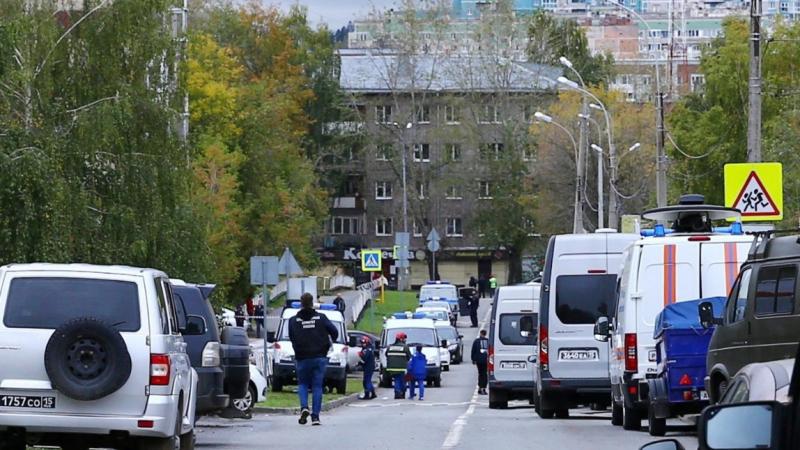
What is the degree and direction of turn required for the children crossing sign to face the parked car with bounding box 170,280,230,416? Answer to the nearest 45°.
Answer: approximately 45° to its right

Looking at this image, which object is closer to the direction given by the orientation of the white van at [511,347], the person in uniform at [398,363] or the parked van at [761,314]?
the person in uniform

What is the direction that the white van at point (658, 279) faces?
away from the camera

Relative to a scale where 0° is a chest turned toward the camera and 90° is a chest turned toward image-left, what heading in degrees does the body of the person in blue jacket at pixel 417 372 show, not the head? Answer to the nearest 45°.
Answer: approximately 180°

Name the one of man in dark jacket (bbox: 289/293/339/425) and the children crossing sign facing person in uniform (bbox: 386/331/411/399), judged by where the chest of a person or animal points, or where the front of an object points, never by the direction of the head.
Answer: the man in dark jacket

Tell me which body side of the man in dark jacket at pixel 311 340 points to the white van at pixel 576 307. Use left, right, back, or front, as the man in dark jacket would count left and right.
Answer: right

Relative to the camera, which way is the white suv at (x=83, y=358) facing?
away from the camera

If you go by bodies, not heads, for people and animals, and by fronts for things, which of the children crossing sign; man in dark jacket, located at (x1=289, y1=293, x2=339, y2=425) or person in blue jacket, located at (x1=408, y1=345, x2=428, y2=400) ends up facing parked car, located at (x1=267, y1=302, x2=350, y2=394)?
the man in dark jacket

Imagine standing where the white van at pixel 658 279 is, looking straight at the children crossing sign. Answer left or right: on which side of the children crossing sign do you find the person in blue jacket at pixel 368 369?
left

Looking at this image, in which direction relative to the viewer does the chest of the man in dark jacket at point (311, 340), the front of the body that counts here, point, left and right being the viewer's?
facing away from the viewer

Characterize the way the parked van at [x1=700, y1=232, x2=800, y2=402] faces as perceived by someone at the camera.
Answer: facing away from the viewer and to the left of the viewer

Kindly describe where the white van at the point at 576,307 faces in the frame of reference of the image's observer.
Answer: facing away from the viewer
